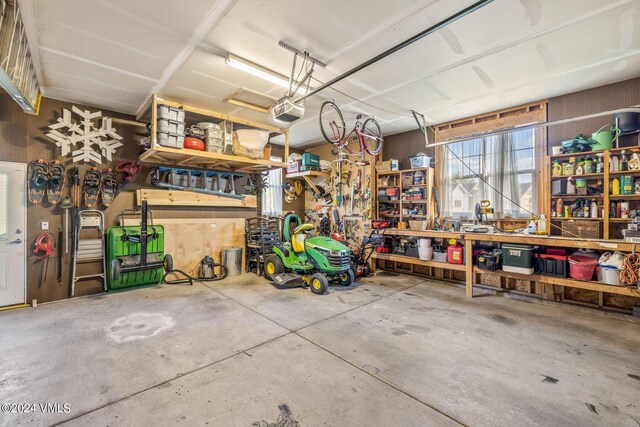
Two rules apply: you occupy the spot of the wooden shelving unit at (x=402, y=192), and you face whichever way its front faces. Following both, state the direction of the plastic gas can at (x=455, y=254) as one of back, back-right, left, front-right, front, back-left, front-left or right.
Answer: left

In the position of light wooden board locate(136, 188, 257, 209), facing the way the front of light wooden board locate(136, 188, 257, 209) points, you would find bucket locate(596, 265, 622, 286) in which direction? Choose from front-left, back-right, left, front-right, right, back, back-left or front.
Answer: front-left

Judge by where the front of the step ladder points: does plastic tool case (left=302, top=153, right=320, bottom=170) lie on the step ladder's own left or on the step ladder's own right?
on the step ladder's own left

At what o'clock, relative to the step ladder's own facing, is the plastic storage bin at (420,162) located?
The plastic storage bin is roughly at 10 o'clock from the step ladder.

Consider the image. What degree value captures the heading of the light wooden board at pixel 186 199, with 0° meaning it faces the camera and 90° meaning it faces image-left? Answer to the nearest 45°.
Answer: approximately 0°

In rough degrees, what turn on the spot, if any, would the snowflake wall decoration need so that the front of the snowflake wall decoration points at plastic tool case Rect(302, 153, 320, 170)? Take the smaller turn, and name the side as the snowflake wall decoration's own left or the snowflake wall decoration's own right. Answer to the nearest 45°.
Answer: approximately 90° to the snowflake wall decoration's own left

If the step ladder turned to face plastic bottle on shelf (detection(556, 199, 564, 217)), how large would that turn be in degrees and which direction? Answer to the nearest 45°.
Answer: approximately 45° to its left

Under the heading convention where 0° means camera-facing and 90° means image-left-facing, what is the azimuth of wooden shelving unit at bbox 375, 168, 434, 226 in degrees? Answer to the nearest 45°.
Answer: approximately 45°

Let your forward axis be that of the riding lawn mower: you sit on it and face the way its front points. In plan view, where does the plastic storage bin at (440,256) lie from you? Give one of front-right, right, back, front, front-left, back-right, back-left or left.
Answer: front-left

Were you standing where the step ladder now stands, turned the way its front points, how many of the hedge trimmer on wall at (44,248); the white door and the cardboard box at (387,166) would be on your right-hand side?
2

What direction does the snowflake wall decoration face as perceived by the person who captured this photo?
facing the viewer

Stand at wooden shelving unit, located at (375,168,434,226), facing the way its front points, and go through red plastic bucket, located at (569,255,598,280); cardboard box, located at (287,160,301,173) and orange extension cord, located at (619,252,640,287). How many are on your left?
2

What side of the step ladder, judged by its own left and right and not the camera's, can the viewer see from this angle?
front
